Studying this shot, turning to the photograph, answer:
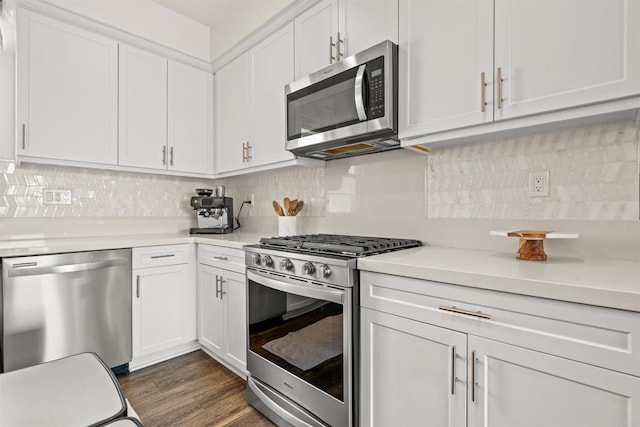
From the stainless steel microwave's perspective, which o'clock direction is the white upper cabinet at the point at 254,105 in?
The white upper cabinet is roughly at 3 o'clock from the stainless steel microwave.

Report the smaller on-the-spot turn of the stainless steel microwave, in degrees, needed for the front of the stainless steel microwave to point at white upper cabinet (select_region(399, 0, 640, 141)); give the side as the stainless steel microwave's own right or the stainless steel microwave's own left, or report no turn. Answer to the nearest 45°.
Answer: approximately 90° to the stainless steel microwave's own left

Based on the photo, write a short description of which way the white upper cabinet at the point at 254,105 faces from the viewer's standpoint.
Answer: facing the viewer and to the left of the viewer

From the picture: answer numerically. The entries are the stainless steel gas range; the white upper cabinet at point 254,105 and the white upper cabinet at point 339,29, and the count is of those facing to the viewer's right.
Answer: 0

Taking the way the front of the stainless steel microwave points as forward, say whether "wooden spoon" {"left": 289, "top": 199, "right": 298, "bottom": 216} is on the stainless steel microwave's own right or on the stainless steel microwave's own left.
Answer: on the stainless steel microwave's own right

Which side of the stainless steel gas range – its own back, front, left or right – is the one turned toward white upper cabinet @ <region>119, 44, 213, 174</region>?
right

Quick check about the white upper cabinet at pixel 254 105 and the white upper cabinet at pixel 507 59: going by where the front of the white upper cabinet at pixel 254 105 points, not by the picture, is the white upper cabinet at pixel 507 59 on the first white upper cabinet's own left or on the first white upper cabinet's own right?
on the first white upper cabinet's own left

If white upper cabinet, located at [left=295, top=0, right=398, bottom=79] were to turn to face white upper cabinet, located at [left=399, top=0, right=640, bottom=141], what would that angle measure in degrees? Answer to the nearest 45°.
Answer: approximately 90° to its left
